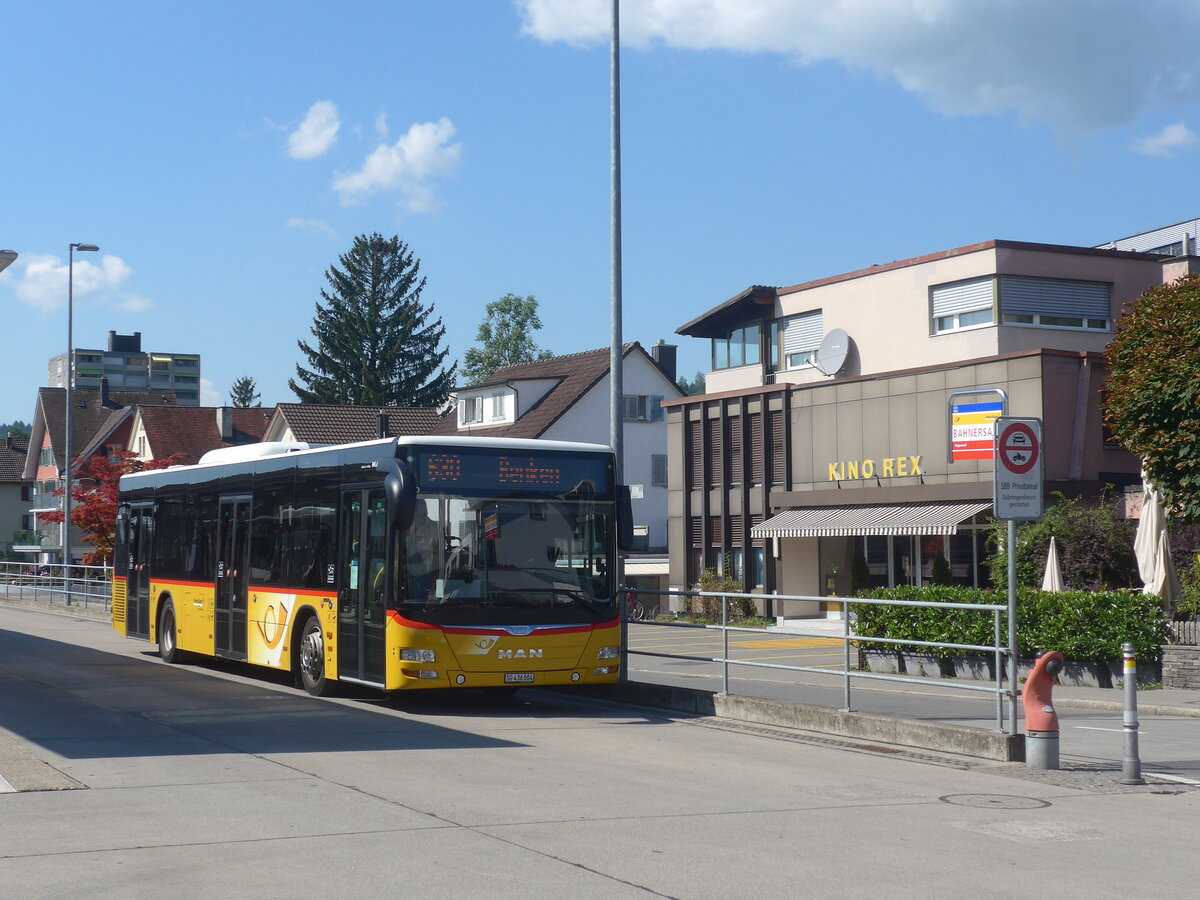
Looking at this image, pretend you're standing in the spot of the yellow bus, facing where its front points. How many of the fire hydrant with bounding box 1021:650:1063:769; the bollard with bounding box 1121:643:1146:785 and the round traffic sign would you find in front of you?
3

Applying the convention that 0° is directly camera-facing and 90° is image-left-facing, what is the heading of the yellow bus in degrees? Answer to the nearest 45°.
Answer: approximately 315°

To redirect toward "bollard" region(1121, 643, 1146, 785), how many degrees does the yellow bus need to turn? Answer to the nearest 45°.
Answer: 0° — it already faces it

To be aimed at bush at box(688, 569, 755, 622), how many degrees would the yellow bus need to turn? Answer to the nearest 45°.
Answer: approximately 135° to its left

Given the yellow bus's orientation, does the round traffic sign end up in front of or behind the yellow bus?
in front

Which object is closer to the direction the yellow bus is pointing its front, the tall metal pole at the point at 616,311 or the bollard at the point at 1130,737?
the bollard

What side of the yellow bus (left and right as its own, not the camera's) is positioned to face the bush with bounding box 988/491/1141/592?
left

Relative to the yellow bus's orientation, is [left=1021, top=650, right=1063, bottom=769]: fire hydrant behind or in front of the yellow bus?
in front

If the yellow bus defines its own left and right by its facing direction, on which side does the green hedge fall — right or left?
on its left
